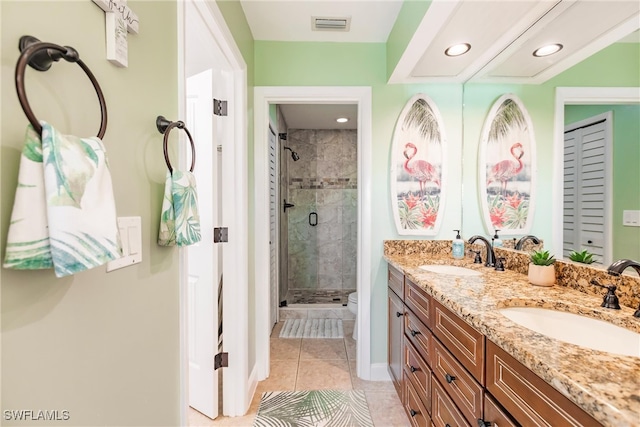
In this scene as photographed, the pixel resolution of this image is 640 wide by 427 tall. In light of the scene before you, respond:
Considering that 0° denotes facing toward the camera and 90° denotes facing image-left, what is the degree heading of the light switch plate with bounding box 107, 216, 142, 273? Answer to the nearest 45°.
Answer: approximately 315°

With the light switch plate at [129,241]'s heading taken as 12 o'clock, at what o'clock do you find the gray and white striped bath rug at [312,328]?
The gray and white striped bath rug is roughly at 9 o'clock from the light switch plate.

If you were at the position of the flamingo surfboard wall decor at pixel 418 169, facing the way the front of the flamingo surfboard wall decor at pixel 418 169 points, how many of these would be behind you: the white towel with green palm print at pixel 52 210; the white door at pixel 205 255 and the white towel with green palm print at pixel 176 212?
0

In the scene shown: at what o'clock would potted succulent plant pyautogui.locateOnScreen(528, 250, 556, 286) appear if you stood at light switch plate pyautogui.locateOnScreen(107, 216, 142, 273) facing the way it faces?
The potted succulent plant is roughly at 11 o'clock from the light switch plate.

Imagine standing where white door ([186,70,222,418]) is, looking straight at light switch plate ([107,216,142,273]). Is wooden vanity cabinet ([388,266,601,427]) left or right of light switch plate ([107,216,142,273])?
left

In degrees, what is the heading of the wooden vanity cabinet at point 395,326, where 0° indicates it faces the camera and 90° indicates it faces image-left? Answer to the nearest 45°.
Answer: approximately 90°

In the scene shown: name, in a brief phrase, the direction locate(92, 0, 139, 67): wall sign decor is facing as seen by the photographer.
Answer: facing the viewer and to the right of the viewer

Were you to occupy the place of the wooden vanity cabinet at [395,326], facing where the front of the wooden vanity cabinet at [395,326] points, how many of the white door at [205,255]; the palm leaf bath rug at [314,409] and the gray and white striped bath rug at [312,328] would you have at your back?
0

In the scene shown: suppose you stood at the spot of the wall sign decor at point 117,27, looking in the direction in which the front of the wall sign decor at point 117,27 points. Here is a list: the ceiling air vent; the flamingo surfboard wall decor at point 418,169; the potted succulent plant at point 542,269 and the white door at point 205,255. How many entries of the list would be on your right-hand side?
0

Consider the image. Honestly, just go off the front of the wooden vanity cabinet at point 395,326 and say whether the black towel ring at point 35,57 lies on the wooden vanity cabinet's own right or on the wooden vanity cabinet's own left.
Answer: on the wooden vanity cabinet's own left

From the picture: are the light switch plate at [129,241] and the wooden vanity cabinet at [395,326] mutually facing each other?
no
